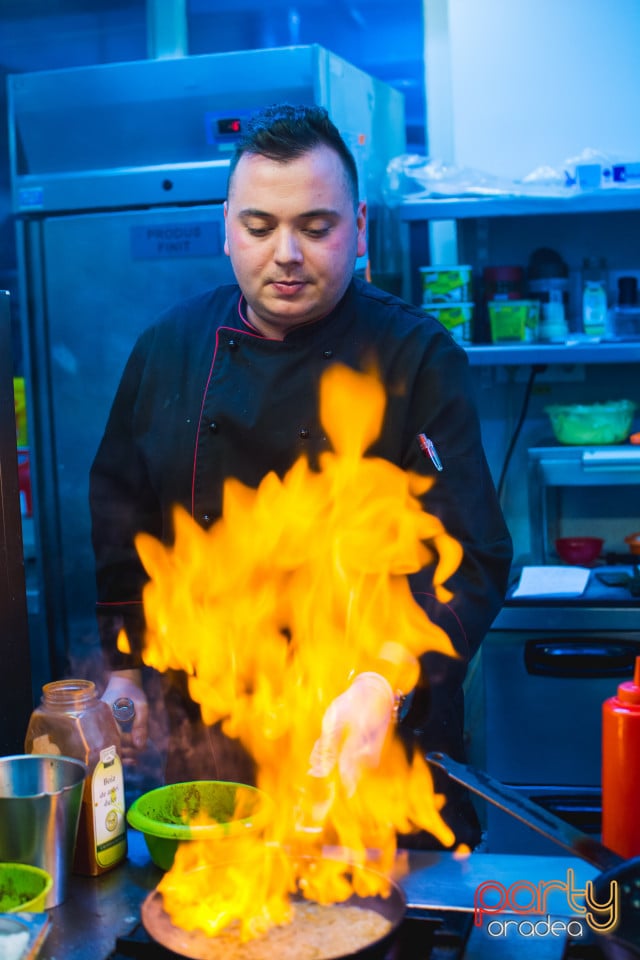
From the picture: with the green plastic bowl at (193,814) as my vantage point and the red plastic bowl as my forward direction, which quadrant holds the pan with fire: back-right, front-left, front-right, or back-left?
back-right

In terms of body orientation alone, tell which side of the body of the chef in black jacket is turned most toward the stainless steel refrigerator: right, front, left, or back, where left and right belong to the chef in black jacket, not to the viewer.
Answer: back

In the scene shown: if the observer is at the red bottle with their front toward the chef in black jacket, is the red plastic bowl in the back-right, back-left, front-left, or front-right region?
front-right

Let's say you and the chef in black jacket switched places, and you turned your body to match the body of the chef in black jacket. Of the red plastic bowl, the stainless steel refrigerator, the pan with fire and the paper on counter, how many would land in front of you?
1

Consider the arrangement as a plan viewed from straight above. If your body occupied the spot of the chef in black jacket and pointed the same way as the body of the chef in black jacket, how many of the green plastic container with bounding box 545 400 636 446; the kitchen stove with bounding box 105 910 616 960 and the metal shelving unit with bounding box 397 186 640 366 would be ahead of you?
1

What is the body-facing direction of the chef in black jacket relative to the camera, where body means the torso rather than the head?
toward the camera

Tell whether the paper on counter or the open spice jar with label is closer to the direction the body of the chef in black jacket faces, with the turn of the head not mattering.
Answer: the open spice jar with label

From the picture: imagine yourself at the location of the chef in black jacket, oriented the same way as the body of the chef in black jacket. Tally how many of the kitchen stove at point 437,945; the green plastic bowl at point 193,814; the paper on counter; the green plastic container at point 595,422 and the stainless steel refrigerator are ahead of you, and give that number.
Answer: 2

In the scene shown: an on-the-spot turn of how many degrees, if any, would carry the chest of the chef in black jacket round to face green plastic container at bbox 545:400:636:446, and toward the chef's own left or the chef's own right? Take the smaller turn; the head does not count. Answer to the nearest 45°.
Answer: approximately 135° to the chef's own left

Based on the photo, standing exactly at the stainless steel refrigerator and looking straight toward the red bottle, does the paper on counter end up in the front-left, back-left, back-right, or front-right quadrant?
front-left

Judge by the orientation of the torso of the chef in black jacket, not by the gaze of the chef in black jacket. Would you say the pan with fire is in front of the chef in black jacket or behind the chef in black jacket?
in front

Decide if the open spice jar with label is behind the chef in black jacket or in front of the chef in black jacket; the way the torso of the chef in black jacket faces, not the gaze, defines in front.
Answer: in front

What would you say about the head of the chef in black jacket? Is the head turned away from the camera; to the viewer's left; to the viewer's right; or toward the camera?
toward the camera

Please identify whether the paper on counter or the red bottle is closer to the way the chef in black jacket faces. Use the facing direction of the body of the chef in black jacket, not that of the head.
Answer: the red bottle

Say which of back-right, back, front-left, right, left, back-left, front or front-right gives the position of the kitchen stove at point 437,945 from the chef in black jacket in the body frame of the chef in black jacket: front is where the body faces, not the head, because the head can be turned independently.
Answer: front
